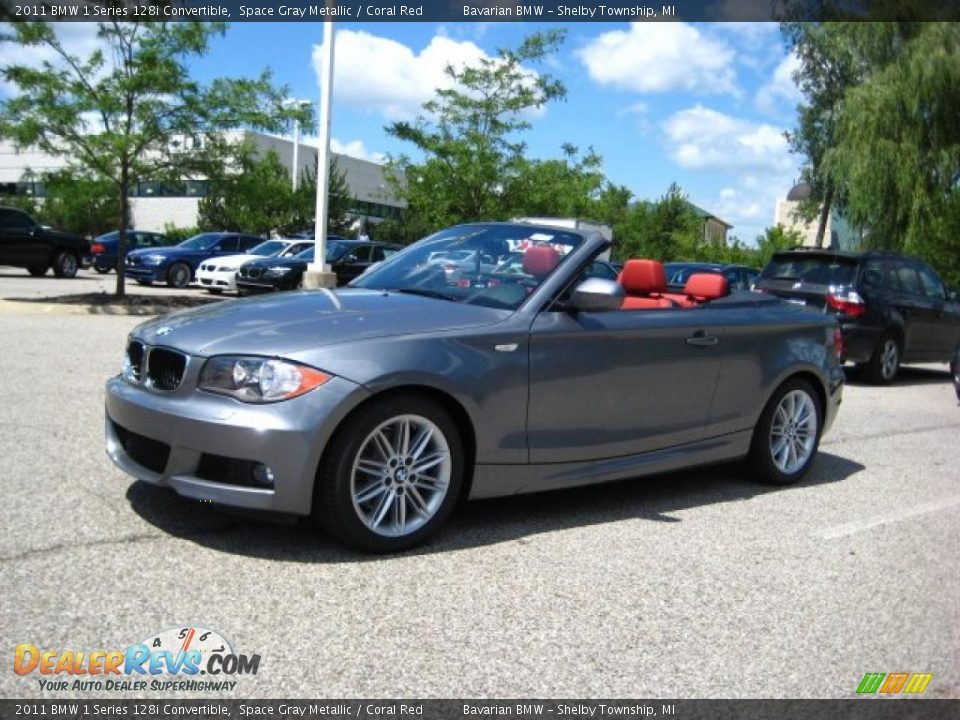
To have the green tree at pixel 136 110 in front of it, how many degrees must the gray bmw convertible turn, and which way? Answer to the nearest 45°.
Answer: approximately 90° to its right

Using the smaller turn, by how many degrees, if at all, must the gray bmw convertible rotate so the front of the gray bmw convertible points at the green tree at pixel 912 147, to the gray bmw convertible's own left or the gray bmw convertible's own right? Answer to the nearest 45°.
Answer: approximately 180°

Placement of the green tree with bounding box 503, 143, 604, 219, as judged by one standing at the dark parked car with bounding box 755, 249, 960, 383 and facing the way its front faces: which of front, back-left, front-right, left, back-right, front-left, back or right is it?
left

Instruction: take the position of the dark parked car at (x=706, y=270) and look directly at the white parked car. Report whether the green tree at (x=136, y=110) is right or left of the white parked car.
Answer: left

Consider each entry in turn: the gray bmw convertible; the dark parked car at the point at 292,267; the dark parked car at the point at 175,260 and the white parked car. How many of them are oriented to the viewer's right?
0

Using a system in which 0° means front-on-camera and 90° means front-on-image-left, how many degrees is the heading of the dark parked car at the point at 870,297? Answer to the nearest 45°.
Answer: approximately 225°

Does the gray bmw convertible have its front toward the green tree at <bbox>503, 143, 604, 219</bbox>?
no

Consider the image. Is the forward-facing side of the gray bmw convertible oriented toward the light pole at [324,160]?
no

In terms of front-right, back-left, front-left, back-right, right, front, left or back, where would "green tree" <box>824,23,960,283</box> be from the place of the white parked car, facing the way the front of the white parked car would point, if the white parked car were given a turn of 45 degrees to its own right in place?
back

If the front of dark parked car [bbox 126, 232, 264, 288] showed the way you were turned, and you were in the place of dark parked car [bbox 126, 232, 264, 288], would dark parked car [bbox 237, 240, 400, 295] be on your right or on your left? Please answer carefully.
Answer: on your left

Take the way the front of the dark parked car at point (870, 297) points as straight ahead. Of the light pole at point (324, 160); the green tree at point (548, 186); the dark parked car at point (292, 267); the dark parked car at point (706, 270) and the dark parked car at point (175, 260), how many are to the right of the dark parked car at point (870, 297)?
0

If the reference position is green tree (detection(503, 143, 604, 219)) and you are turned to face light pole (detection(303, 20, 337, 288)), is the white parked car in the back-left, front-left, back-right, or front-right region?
front-right

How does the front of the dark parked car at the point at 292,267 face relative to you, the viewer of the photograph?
facing the viewer and to the left of the viewer
